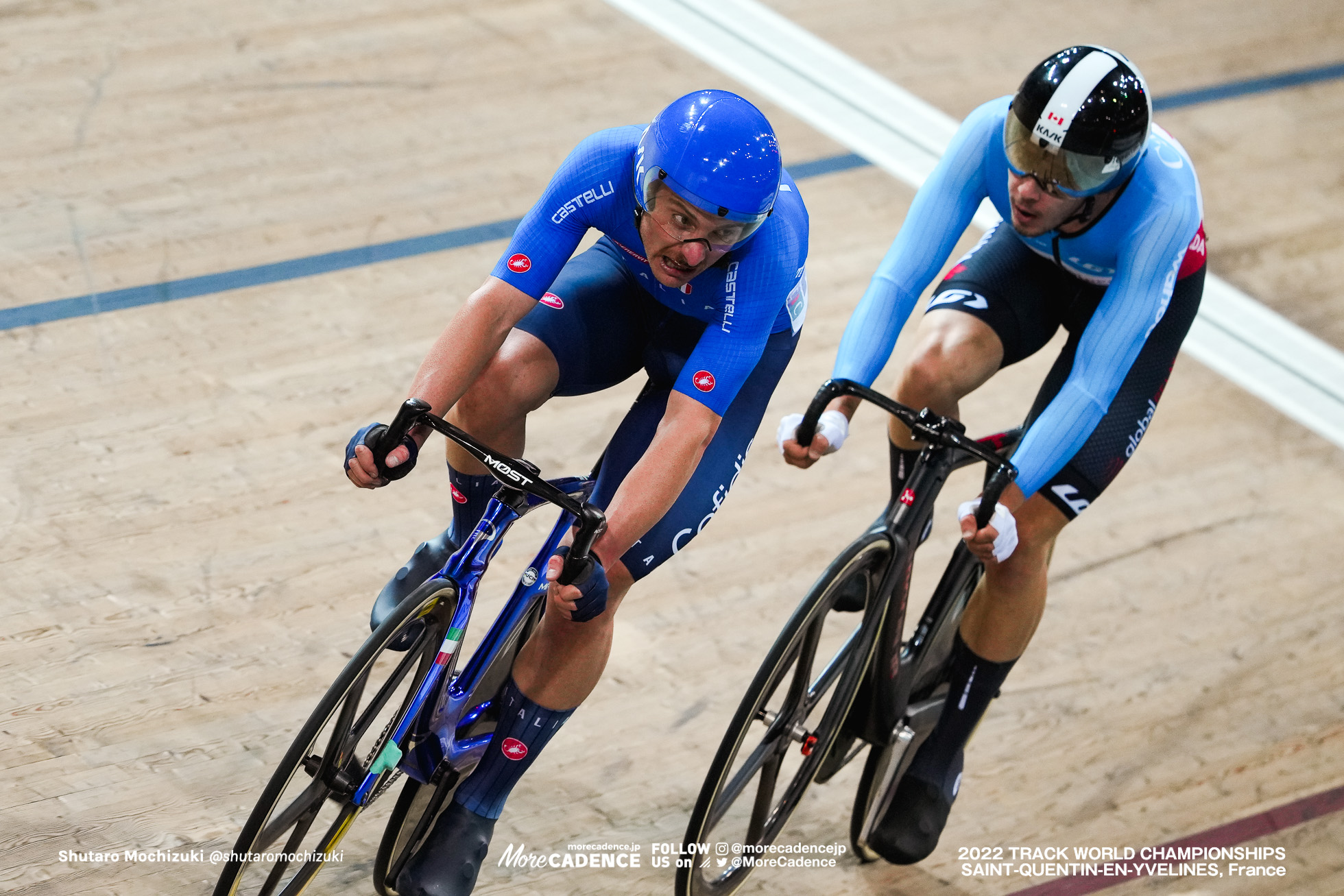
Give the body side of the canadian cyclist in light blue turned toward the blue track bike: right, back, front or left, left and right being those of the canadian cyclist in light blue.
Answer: front

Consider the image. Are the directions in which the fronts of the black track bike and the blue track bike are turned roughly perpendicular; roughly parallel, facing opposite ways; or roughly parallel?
roughly parallel

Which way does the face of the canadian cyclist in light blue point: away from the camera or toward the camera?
toward the camera

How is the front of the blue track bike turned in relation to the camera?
facing the viewer and to the left of the viewer

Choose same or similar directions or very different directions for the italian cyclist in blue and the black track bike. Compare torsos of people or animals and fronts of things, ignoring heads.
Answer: same or similar directions

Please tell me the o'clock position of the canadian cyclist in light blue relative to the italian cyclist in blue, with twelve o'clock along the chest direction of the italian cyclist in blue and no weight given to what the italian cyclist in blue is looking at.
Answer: The canadian cyclist in light blue is roughly at 7 o'clock from the italian cyclist in blue.
